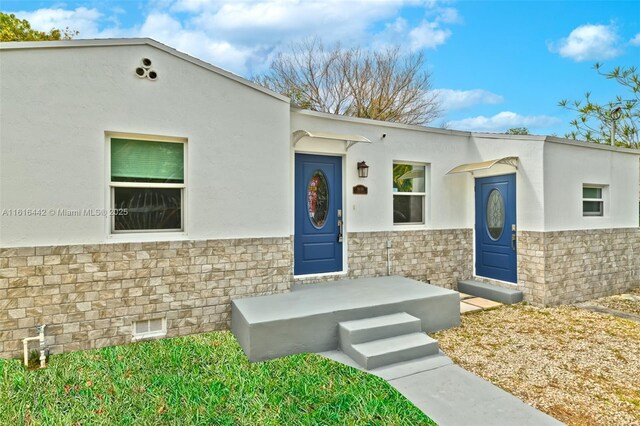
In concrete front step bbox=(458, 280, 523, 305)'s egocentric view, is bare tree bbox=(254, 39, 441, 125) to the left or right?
on its right

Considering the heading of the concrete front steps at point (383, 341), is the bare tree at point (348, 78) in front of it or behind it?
behind

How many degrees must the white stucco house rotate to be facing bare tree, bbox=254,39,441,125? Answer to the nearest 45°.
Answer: approximately 180°

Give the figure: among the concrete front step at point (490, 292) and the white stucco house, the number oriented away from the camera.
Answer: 0

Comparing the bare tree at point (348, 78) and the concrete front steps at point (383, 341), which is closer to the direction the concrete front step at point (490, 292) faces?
the concrete front steps

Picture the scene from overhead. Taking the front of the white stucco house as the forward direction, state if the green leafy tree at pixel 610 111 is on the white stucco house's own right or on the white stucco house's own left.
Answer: on the white stucco house's own left

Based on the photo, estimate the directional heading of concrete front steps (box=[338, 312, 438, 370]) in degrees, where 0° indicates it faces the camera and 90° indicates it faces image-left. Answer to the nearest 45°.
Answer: approximately 315°

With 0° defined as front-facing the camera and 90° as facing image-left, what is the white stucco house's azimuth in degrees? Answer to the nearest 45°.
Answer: approximately 0°

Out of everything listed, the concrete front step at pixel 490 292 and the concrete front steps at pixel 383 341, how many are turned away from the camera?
0

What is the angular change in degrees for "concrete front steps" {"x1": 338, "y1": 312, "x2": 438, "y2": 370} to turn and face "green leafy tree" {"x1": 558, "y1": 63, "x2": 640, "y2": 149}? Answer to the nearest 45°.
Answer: approximately 90° to its left

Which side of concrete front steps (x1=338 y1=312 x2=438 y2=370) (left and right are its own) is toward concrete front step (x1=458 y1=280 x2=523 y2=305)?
left
